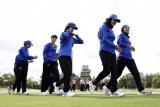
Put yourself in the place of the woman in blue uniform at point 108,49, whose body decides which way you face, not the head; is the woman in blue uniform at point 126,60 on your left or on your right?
on your left

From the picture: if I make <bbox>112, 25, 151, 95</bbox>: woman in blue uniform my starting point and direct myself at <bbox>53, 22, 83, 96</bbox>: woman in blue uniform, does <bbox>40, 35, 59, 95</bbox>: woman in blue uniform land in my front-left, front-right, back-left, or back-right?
front-right
